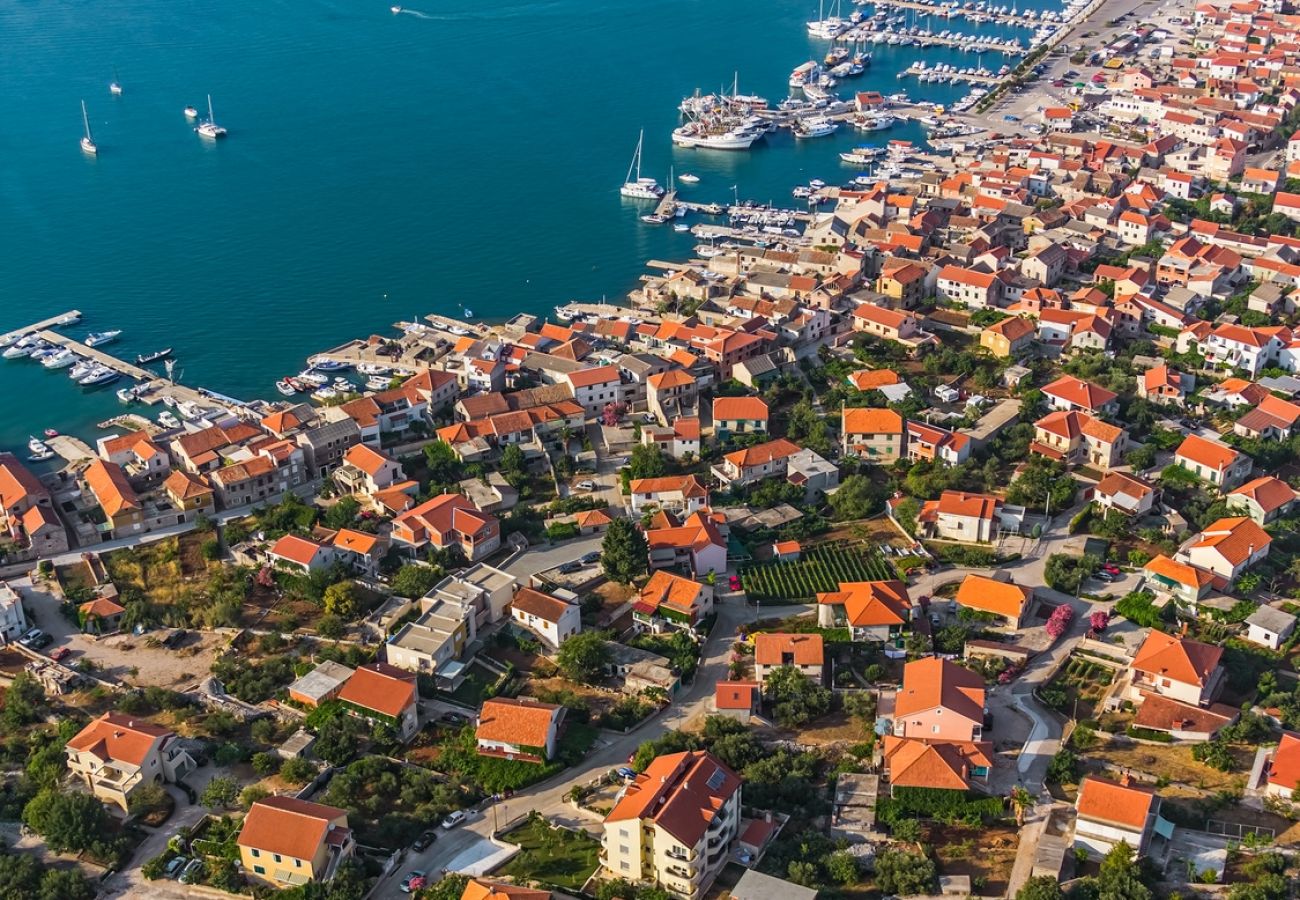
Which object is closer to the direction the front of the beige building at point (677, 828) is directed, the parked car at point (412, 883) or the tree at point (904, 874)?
the tree

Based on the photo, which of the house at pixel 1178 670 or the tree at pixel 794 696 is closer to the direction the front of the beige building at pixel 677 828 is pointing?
the house

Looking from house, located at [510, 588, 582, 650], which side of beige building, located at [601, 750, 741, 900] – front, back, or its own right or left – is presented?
back

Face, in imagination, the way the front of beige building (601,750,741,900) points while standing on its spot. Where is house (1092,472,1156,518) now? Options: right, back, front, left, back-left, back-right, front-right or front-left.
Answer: left

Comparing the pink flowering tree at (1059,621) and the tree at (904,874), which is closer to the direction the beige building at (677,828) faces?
the tree

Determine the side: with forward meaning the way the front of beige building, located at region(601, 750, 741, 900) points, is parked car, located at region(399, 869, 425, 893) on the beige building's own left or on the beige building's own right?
on the beige building's own right

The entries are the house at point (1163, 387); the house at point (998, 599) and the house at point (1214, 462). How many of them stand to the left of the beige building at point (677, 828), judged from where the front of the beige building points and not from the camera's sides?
3

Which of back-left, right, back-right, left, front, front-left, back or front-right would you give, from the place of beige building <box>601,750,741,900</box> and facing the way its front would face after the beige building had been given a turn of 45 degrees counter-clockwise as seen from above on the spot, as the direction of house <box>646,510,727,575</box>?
left

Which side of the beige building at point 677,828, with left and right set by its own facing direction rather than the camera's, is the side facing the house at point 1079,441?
left

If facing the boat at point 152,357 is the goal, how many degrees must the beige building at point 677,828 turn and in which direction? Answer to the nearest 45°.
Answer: approximately 180°

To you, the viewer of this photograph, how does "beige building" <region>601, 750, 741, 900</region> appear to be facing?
facing the viewer and to the right of the viewer
